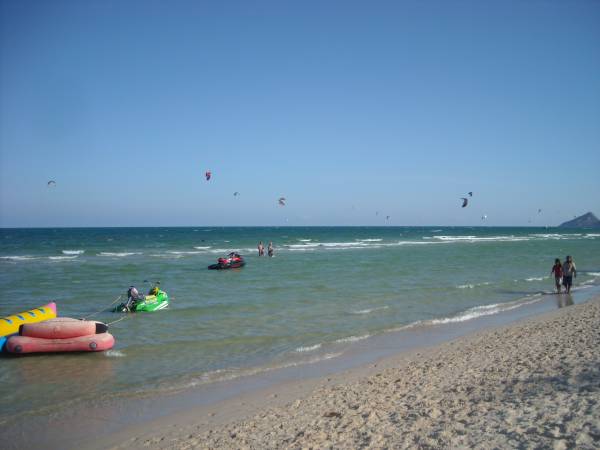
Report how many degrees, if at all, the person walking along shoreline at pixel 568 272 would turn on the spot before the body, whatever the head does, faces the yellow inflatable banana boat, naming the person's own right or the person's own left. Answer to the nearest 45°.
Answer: approximately 45° to the person's own right

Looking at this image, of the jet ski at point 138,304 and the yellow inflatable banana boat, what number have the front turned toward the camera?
0

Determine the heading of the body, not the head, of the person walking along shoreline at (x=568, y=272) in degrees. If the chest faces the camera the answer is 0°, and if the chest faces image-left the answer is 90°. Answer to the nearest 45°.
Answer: approximately 0°

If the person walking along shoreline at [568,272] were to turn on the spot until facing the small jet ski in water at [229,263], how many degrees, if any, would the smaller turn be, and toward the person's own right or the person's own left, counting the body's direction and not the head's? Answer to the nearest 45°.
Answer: approximately 90° to the person's own right

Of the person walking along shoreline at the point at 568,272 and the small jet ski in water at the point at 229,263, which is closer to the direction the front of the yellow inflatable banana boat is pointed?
the person walking along shoreline

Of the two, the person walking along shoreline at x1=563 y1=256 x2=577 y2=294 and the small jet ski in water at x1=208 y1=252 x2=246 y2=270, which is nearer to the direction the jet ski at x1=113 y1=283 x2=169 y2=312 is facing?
the person walking along shoreline

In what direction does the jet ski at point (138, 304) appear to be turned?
to the viewer's right

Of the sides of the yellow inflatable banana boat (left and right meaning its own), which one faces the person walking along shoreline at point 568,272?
front

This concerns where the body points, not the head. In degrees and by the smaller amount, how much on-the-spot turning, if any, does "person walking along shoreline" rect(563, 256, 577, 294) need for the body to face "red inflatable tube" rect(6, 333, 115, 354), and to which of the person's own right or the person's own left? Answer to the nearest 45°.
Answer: approximately 45° to the person's own right

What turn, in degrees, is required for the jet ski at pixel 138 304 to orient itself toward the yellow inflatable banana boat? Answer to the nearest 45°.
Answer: approximately 135° to its right

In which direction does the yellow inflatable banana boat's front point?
to the viewer's right

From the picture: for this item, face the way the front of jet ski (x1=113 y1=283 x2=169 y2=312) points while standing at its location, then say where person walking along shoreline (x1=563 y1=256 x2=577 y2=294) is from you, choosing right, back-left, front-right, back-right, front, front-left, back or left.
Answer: front

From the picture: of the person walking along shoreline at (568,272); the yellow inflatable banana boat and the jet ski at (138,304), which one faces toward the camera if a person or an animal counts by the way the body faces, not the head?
the person walking along shoreline

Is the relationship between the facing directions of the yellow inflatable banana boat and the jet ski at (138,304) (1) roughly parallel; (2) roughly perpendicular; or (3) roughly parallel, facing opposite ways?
roughly parallel
